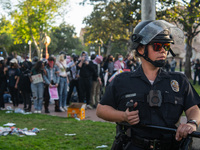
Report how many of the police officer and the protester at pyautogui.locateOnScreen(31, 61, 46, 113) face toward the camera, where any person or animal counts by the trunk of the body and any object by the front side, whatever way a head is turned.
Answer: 2

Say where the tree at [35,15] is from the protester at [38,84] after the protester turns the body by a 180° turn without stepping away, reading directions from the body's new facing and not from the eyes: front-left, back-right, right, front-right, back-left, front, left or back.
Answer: front

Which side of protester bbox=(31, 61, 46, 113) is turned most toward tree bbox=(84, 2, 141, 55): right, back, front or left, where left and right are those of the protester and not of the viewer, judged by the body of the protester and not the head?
back

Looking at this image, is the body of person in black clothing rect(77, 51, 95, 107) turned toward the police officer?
yes

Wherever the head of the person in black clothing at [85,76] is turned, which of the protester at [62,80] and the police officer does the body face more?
the police officer

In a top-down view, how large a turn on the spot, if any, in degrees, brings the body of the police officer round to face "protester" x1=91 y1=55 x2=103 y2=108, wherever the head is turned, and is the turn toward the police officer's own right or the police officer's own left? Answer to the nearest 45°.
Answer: approximately 180°

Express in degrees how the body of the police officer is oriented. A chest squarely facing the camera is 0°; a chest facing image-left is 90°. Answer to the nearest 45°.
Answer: approximately 0°

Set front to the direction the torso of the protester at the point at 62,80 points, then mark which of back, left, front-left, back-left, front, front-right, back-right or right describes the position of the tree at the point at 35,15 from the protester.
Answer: back

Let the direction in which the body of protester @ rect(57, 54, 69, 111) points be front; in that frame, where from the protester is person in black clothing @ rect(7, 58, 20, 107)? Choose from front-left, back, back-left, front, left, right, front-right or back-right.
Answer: right

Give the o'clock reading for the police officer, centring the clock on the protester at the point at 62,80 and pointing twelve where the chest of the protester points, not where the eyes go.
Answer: The police officer is roughly at 12 o'clock from the protester.

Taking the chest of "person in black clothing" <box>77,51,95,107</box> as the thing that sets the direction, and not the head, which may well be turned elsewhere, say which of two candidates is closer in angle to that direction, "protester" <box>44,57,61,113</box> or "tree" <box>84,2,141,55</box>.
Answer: the protester

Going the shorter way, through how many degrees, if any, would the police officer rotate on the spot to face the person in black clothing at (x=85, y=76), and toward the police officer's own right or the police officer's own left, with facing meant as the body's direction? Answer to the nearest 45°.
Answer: approximately 180°
